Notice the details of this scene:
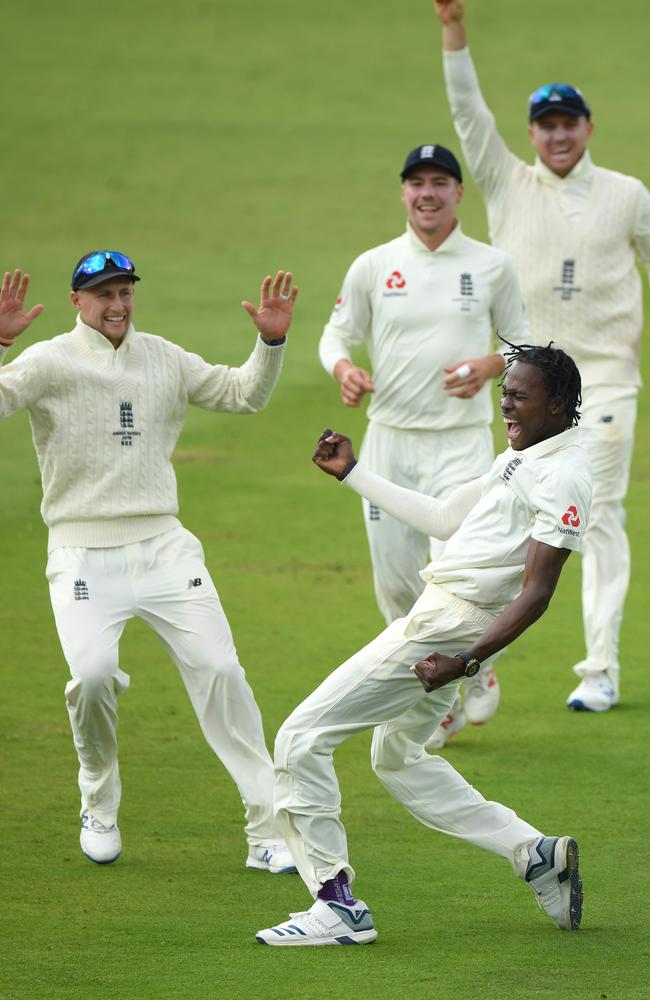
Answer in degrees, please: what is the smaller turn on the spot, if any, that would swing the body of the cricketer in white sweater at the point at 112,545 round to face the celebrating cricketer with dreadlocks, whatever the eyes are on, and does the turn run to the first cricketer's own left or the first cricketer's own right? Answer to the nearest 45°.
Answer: approximately 45° to the first cricketer's own left

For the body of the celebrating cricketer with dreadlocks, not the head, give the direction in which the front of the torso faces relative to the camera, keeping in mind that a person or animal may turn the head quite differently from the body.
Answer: to the viewer's left

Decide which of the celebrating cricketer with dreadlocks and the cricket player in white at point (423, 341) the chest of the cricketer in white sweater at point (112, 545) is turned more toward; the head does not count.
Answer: the celebrating cricketer with dreadlocks

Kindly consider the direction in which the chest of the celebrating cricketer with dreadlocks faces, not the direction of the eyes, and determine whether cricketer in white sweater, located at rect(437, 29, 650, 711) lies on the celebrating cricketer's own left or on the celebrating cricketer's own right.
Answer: on the celebrating cricketer's own right

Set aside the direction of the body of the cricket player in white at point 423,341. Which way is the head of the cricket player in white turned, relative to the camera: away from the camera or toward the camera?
toward the camera

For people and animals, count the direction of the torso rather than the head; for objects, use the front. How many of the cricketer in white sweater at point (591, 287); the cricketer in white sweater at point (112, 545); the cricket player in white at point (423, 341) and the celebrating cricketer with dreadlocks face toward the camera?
3

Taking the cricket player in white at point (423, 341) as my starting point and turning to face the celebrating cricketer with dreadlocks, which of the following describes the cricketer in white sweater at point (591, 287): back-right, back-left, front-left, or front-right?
back-left

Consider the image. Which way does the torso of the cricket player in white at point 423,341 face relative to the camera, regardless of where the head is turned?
toward the camera

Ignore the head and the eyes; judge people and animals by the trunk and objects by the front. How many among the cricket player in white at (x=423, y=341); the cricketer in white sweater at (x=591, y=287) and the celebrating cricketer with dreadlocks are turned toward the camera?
2

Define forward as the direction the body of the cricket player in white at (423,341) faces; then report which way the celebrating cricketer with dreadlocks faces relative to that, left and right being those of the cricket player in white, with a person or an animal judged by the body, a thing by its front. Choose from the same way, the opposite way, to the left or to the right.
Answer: to the right

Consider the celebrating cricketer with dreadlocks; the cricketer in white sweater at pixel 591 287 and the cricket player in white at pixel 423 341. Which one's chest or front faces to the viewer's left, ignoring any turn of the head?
the celebrating cricketer with dreadlocks

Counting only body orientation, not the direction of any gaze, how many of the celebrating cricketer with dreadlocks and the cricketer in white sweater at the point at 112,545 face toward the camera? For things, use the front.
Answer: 1

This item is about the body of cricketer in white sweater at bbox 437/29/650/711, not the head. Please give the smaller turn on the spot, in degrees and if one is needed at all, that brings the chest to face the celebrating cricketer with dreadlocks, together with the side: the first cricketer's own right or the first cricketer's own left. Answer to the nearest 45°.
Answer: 0° — they already face them

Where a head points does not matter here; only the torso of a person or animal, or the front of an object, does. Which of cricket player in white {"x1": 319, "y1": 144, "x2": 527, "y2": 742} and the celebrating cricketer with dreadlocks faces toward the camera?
the cricket player in white

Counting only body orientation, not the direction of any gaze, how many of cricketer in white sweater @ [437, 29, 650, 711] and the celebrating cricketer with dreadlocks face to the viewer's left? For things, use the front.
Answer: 1

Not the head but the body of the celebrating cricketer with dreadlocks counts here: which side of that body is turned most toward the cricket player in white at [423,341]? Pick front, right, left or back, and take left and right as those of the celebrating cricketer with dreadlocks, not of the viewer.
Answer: right
